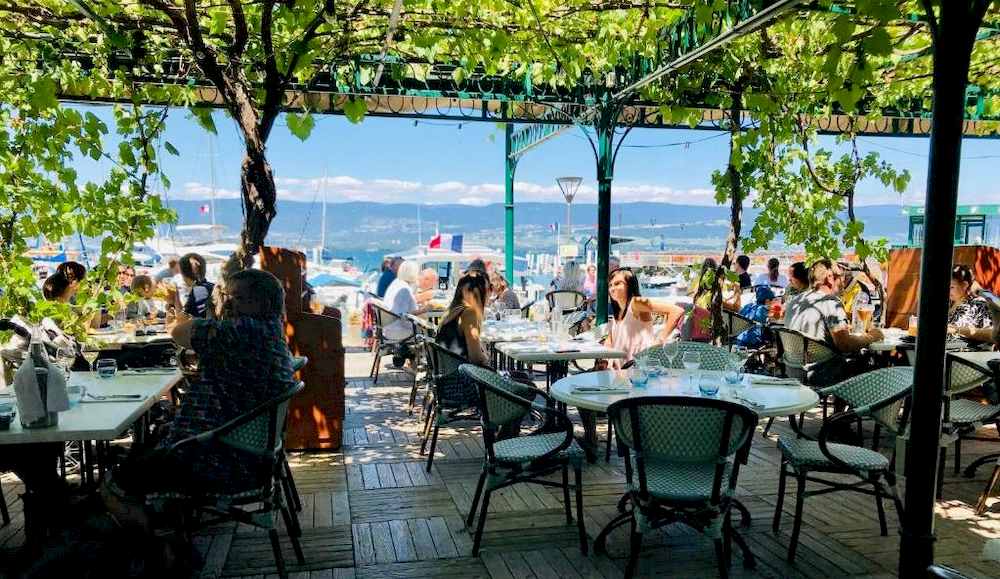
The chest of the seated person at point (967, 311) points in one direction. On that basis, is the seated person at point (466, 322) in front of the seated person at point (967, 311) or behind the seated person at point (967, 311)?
in front

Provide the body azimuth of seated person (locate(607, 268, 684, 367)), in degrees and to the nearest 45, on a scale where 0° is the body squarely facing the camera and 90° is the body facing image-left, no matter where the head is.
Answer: approximately 45°

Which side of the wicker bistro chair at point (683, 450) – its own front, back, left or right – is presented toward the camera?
back

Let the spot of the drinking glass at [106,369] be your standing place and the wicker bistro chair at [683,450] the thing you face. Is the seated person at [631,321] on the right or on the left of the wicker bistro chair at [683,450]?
left

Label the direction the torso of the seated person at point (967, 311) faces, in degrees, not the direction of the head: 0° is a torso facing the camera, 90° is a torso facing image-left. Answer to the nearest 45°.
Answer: approximately 45°

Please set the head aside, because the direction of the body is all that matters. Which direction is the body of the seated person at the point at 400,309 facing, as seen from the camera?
to the viewer's right

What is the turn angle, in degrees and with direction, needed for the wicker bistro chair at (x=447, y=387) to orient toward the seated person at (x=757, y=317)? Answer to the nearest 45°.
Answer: approximately 45° to its left

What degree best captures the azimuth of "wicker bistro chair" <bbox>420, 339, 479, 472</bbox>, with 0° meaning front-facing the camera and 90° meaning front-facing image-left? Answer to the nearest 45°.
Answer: approximately 270°

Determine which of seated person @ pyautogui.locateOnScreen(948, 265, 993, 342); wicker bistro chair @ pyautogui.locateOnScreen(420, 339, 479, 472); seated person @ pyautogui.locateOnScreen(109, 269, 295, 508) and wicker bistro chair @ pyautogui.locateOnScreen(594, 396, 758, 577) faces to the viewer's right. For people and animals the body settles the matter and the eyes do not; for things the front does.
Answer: wicker bistro chair @ pyautogui.locateOnScreen(420, 339, 479, 472)

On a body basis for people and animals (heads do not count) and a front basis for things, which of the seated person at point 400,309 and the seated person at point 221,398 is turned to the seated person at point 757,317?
the seated person at point 400,309
